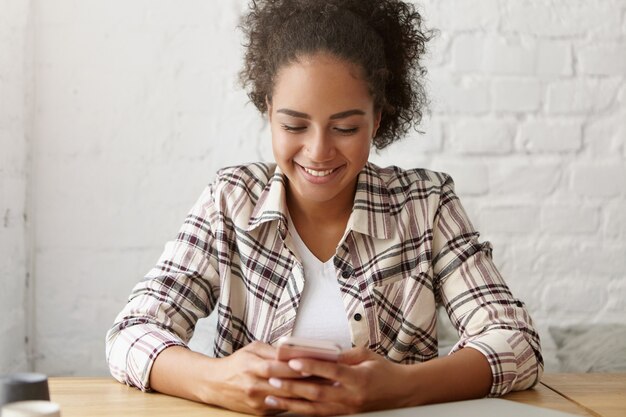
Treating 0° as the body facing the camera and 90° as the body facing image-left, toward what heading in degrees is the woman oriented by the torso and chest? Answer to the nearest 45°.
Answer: approximately 0°
